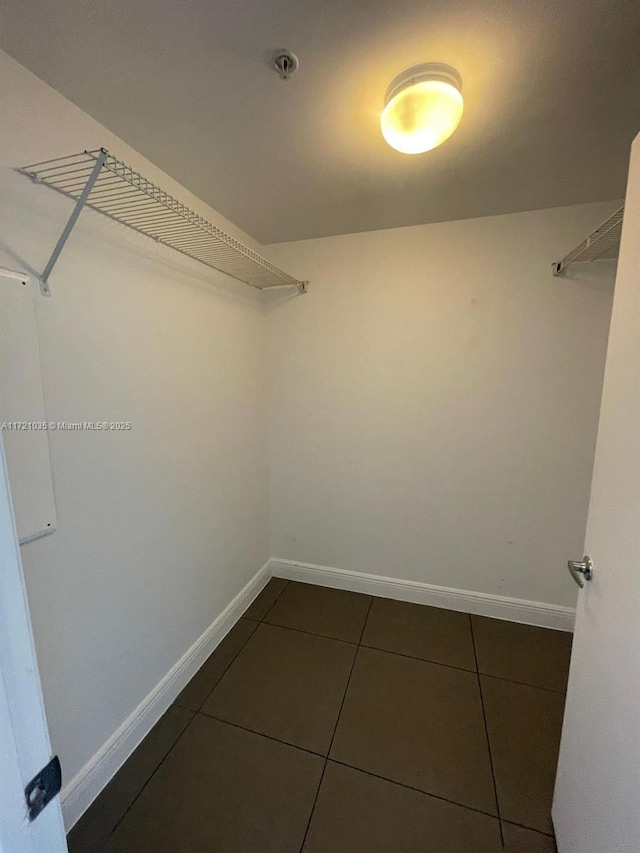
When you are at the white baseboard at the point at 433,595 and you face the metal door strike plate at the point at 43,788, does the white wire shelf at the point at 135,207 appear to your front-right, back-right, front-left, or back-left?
front-right

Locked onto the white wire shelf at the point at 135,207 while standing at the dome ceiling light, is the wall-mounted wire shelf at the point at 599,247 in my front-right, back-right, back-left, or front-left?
back-right

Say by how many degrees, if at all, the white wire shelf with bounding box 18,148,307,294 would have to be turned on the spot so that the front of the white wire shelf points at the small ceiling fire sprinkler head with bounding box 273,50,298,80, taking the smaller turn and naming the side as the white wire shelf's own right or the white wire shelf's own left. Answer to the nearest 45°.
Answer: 0° — it already faces it

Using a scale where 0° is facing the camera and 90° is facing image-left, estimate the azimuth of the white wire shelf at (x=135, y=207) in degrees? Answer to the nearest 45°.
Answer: approximately 315°

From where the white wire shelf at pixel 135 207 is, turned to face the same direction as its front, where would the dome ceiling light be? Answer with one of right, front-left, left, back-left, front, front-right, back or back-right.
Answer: front
